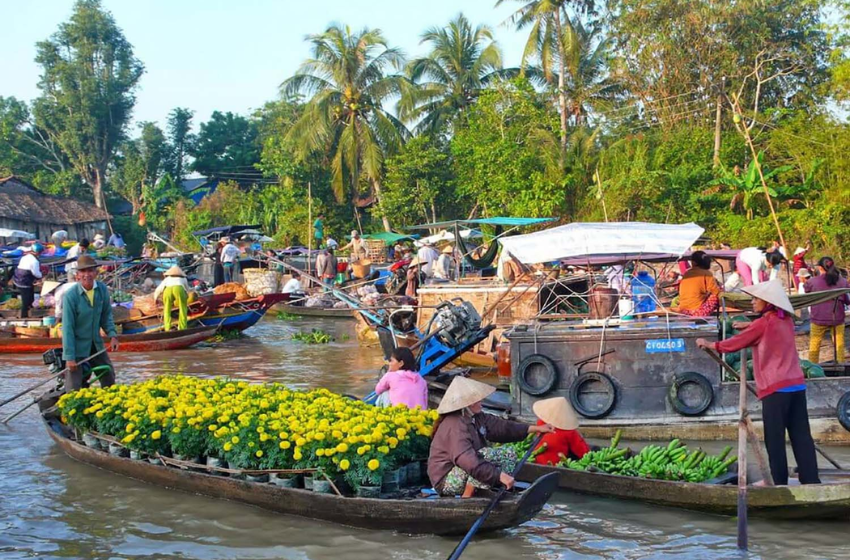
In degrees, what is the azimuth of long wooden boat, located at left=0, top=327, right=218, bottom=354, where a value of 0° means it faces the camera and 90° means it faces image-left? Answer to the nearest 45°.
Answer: approximately 270°

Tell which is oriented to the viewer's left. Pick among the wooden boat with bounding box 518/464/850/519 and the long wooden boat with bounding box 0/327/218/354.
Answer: the wooden boat

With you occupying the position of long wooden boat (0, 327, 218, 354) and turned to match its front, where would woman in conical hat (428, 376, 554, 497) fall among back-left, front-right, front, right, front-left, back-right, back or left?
right

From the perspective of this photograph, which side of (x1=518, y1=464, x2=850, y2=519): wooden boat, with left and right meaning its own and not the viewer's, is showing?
left

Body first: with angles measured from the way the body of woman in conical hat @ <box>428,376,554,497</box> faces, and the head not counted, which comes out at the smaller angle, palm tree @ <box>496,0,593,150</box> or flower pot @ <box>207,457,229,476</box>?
the palm tree

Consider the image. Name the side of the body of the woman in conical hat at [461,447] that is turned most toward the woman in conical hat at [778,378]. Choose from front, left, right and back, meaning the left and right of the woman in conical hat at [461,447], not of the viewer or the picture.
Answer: front

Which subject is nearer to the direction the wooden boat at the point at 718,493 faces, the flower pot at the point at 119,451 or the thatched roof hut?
the flower pot

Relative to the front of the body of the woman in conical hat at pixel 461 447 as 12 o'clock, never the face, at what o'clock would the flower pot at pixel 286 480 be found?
The flower pot is roughly at 7 o'clock from the woman in conical hat.

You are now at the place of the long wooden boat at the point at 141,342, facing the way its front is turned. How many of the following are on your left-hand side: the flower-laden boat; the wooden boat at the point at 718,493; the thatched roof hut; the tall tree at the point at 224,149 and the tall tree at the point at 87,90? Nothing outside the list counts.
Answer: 3

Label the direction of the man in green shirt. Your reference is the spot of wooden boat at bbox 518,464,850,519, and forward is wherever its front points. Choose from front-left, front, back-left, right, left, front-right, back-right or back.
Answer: front

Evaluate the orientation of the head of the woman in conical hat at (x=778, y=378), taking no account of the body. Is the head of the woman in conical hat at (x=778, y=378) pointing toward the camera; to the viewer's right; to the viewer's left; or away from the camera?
to the viewer's left
